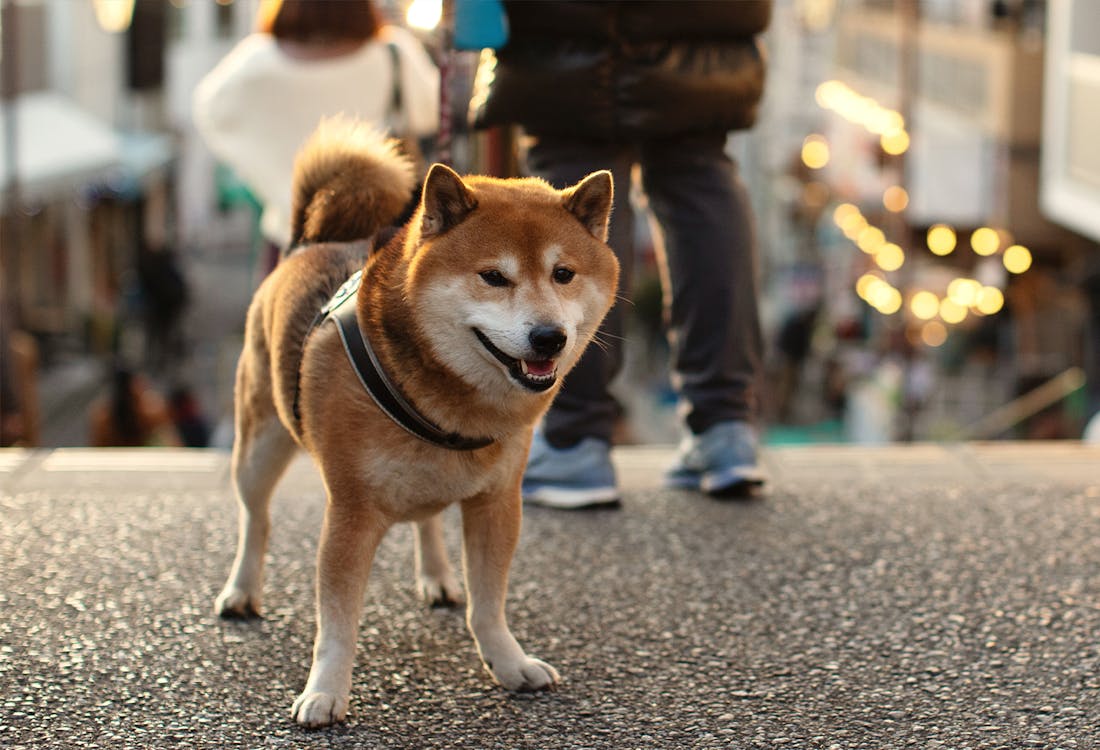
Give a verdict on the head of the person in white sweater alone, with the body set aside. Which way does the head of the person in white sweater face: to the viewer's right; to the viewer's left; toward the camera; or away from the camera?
away from the camera

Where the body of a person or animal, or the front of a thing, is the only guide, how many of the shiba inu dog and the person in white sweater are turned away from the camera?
1

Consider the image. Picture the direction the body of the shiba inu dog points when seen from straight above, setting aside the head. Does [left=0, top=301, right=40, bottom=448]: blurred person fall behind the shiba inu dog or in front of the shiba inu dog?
behind

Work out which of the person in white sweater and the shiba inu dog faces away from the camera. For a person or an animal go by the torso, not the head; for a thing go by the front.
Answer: the person in white sweater

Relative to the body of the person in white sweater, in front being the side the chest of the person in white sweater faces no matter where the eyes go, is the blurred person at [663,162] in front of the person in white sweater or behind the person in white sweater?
behind

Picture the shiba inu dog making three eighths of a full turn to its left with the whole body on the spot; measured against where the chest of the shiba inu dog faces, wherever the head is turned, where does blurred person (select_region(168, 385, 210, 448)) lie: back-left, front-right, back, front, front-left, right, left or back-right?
front

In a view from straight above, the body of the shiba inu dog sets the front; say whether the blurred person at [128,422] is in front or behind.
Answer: behind

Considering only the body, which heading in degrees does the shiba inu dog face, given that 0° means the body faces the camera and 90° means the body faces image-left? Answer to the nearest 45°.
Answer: approximately 315°

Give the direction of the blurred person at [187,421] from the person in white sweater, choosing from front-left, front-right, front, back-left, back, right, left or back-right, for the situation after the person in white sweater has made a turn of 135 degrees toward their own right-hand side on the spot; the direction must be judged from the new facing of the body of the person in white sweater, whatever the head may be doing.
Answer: back-left

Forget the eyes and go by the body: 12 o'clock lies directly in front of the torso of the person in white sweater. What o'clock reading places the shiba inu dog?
The shiba inu dog is roughly at 6 o'clock from the person in white sweater.

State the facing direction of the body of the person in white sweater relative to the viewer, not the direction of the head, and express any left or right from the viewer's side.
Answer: facing away from the viewer

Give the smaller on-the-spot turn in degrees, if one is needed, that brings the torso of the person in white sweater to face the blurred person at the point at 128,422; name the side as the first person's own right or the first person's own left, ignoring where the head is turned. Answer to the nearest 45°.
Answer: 0° — they already face them

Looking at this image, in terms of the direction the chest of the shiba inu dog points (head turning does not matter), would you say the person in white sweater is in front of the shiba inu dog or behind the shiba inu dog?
behind
